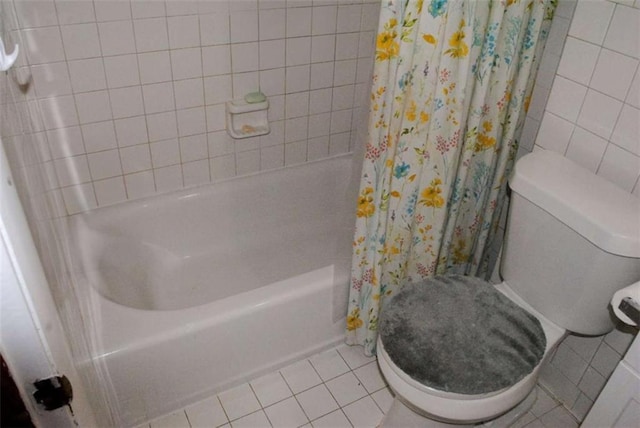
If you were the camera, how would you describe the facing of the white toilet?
facing the viewer and to the left of the viewer

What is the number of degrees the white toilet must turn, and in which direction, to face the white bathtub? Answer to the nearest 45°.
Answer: approximately 45° to its right
